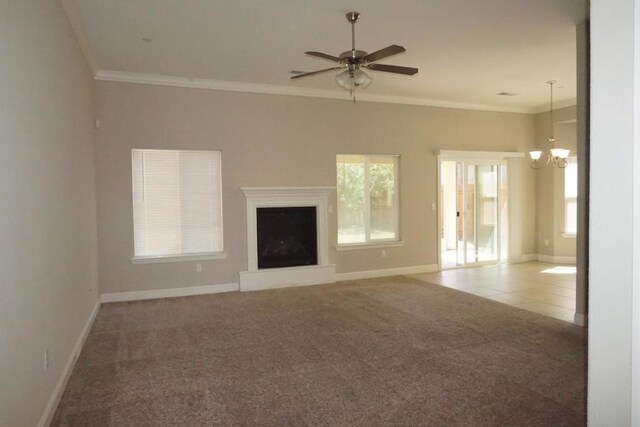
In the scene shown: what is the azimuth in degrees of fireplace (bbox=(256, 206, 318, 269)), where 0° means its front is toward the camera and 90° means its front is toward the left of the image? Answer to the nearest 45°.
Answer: approximately 0°

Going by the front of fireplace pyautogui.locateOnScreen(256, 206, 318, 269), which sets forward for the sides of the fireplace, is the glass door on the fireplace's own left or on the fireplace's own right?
on the fireplace's own left

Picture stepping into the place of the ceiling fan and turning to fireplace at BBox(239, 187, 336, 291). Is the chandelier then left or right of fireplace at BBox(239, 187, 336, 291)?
right

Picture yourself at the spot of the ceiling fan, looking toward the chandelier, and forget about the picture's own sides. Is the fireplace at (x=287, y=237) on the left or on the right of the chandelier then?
left

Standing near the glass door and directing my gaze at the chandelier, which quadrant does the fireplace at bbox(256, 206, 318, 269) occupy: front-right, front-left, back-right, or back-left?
back-right

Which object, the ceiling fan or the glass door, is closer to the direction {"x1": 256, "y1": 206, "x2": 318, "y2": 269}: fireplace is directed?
the ceiling fan

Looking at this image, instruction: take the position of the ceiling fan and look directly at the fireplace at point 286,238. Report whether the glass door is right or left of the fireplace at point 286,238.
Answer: right

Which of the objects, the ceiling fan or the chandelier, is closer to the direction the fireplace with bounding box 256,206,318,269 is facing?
the ceiling fan

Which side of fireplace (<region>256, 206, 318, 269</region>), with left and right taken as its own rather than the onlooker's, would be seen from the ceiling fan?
front

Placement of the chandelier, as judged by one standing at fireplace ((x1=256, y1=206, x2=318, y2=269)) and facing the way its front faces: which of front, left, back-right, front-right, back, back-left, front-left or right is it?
left

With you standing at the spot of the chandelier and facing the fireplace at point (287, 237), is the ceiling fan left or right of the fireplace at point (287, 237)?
left
